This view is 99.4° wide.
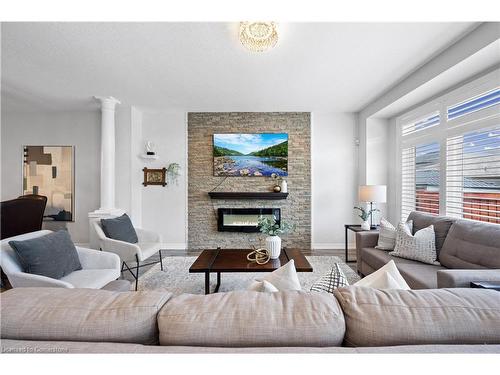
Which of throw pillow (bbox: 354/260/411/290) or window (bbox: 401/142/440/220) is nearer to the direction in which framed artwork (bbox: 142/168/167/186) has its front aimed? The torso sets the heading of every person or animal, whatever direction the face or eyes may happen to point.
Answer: the throw pillow

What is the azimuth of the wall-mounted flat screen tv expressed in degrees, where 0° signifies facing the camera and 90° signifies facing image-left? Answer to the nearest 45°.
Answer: approximately 0°

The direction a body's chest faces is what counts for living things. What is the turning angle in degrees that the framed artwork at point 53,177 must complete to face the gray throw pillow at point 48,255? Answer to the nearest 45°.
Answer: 0° — it already faces it

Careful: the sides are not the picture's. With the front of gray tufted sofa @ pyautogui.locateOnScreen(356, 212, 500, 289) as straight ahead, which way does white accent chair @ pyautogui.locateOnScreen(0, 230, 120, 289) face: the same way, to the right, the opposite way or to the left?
the opposite way

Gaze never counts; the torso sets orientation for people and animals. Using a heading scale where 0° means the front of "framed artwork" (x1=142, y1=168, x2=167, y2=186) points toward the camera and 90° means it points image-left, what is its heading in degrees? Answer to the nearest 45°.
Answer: approximately 0°

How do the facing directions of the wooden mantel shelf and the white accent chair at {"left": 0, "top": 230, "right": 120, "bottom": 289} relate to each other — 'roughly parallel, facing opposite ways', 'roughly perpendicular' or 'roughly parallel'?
roughly perpendicular

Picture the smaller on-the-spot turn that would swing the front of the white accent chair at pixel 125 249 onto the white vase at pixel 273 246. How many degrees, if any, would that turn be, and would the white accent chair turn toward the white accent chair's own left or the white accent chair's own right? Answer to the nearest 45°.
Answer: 0° — it already faces it

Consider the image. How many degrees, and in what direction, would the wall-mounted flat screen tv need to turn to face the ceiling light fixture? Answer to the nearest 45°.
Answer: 0° — it already faces it

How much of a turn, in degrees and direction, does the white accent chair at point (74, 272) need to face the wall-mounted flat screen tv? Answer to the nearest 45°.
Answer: approximately 45° to its left

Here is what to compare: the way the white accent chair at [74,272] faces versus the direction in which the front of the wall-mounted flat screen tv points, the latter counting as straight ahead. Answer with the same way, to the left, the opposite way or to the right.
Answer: to the left

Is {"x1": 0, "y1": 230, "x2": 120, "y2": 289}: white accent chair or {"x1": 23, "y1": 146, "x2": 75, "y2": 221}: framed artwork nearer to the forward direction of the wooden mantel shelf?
the white accent chair
